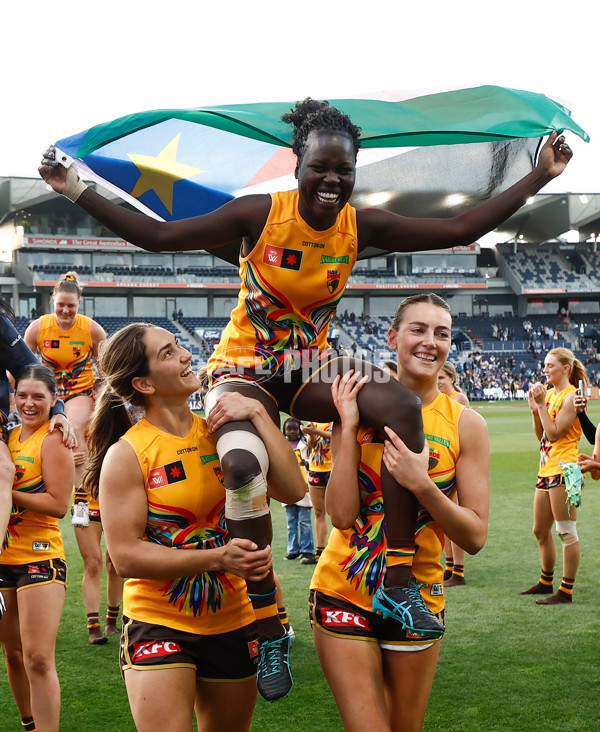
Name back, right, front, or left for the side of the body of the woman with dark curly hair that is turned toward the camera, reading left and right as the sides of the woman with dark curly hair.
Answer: front

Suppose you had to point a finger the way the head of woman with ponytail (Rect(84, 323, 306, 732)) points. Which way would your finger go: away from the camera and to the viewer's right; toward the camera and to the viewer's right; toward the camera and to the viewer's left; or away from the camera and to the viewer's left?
toward the camera and to the viewer's right

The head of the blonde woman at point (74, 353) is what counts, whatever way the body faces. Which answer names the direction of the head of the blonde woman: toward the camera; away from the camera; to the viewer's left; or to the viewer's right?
toward the camera

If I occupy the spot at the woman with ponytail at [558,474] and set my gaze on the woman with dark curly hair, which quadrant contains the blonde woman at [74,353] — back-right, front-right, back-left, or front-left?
front-right

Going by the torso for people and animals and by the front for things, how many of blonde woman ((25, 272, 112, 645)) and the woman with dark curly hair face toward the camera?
2

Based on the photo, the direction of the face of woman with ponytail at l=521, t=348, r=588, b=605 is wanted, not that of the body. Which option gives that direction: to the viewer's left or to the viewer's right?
to the viewer's left

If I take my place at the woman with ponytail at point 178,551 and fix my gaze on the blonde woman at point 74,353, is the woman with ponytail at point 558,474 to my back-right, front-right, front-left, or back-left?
front-right

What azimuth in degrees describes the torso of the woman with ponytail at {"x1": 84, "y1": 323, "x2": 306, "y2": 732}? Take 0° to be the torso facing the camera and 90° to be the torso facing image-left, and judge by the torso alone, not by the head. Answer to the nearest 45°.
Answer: approximately 315°

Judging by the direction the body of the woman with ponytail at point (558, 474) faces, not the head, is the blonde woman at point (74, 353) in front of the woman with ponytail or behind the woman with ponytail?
in front

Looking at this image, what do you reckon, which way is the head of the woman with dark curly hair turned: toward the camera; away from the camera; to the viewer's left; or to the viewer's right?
toward the camera

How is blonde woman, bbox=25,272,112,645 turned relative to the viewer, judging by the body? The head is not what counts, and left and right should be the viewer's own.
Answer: facing the viewer

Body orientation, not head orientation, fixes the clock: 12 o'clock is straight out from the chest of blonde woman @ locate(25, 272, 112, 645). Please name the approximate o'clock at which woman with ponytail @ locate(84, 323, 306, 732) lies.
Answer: The woman with ponytail is roughly at 12 o'clock from the blonde woman.

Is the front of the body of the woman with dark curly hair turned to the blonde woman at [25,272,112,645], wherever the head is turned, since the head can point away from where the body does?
no

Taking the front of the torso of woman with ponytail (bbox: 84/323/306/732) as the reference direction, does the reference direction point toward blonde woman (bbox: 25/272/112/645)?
no
